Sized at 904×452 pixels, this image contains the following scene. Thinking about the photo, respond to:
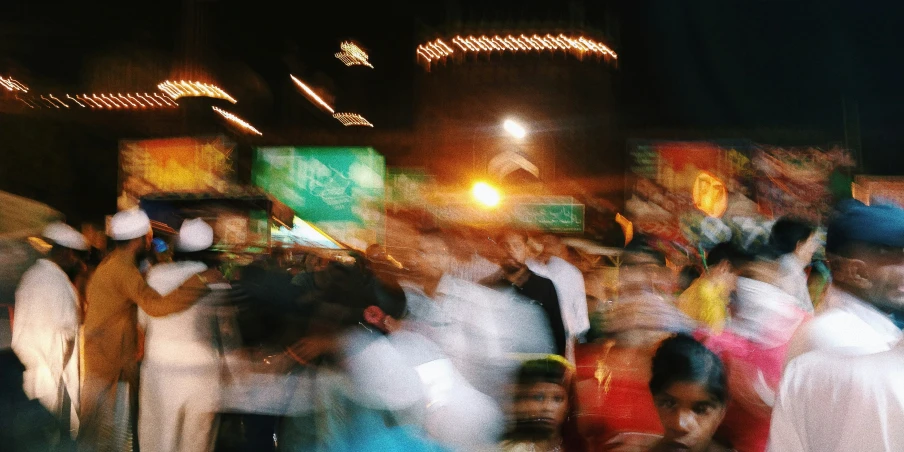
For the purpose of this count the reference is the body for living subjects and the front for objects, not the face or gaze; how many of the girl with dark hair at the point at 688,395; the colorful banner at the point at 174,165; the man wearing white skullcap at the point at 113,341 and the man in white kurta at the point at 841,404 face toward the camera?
2

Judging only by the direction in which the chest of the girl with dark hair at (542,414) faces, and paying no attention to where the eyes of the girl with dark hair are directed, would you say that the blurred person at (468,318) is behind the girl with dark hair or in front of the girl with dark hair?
behind

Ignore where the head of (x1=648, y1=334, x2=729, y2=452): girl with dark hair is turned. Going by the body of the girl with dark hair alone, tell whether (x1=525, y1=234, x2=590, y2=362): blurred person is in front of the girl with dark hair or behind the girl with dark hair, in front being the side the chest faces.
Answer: behind
